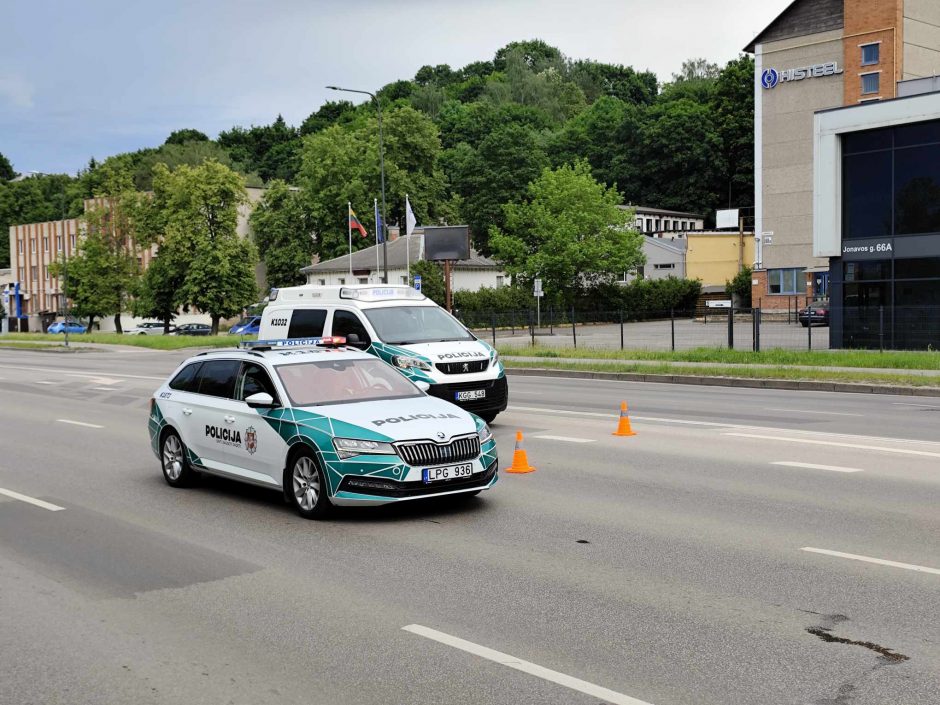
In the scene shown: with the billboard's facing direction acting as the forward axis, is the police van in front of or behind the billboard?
in front

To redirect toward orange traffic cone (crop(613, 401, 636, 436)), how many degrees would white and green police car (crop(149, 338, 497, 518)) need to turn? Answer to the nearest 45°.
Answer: approximately 90° to its left

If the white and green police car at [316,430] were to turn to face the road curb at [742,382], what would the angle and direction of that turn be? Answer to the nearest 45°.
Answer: approximately 90° to its left

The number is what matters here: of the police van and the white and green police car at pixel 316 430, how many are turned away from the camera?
0

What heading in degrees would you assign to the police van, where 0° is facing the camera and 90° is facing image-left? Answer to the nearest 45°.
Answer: approximately 315°

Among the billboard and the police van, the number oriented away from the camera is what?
0

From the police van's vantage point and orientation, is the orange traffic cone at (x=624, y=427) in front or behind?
in front

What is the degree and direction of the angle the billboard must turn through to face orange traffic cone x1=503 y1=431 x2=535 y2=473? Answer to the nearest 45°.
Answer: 0° — it already faces it

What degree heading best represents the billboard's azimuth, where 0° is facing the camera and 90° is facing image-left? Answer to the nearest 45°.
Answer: approximately 0°

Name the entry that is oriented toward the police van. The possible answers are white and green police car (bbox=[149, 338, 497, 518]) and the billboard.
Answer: the billboard

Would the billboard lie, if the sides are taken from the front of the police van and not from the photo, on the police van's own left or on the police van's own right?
on the police van's own left

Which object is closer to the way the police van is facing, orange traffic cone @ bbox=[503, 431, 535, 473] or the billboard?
the orange traffic cone
